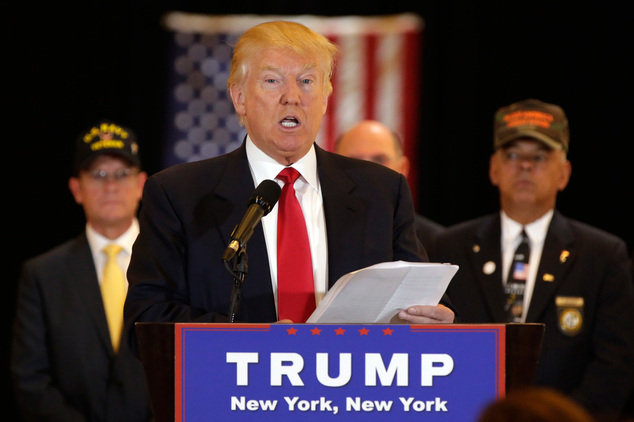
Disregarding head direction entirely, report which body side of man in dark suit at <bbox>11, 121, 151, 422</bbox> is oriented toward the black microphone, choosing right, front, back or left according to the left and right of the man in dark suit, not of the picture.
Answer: front

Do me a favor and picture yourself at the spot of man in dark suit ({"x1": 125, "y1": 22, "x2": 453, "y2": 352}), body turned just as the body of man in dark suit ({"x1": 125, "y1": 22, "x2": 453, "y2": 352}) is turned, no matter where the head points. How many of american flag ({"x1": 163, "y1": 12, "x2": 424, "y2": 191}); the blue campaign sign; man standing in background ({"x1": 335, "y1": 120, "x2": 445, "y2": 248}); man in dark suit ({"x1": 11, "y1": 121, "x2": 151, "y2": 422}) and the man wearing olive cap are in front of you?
1

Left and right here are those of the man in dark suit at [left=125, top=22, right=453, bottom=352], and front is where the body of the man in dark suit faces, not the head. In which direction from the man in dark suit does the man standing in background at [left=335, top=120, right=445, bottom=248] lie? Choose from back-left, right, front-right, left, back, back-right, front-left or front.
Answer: back

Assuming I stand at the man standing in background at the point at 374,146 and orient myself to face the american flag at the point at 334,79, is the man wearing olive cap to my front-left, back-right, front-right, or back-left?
back-right

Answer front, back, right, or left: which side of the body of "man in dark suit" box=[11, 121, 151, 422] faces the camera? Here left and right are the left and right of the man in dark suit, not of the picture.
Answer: front

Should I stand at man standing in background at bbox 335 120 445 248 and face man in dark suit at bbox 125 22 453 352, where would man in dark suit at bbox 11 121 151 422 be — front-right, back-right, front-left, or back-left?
front-right

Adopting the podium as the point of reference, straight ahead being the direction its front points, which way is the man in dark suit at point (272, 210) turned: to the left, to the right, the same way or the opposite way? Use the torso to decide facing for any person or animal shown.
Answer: the same way

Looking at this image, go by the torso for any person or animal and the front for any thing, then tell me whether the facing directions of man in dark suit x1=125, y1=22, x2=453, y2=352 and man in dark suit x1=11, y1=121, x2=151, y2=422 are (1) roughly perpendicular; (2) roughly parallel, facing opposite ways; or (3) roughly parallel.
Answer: roughly parallel

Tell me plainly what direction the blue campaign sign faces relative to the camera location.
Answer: facing the viewer

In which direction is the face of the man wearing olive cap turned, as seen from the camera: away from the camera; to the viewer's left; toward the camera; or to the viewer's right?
toward the camera

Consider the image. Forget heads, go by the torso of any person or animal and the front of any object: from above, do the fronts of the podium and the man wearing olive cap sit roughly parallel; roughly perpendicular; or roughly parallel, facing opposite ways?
roughly parallel
